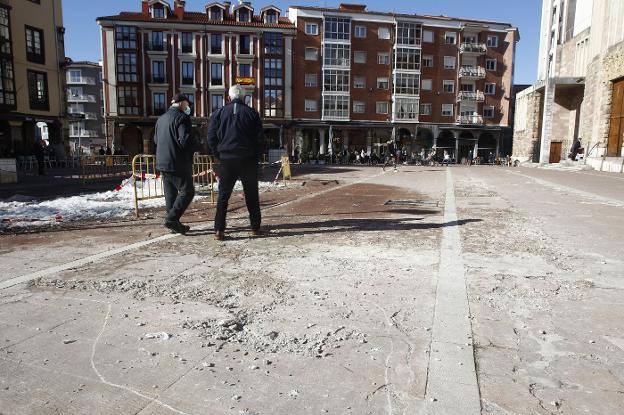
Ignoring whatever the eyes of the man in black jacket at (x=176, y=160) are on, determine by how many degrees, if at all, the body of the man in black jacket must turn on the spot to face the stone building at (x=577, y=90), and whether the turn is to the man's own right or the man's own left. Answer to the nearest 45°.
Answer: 0° — they already face it

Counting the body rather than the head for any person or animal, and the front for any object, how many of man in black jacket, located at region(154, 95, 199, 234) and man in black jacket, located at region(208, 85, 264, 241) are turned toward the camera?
0

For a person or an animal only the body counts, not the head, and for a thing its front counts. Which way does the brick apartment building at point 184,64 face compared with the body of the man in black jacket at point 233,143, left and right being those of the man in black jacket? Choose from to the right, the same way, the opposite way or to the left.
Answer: the opposite way

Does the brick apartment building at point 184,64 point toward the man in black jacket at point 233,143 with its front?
yes

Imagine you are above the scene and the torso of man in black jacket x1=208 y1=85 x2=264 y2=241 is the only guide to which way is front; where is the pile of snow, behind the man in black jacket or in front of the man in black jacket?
in front

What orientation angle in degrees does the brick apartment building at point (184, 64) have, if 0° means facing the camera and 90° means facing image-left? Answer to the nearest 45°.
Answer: approximately 0°

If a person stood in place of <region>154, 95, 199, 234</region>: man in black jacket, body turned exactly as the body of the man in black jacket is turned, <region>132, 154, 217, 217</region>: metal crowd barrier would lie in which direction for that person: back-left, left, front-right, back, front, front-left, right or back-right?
front-left

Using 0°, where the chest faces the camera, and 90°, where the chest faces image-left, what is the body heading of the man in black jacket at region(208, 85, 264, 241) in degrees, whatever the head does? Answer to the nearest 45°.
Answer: approximately 180°

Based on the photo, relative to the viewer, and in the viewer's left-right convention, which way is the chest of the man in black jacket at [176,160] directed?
facing away from the viewer and to the right of the viewer

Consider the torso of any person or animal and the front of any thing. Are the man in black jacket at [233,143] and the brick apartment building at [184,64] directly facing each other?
yes

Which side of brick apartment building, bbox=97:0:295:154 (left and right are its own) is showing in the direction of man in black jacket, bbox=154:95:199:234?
front

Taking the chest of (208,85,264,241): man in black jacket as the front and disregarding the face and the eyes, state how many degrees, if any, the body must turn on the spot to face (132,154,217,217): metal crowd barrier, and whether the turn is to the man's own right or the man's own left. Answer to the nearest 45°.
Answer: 0° — they already face it

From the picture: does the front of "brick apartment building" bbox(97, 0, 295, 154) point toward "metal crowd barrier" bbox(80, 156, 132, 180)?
yes

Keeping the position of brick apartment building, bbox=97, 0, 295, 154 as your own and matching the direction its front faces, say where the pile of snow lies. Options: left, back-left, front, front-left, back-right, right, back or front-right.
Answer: front
